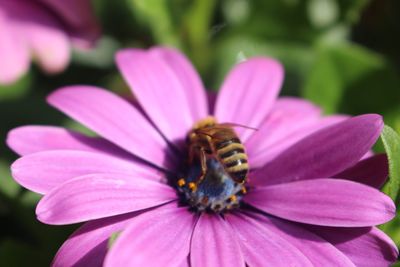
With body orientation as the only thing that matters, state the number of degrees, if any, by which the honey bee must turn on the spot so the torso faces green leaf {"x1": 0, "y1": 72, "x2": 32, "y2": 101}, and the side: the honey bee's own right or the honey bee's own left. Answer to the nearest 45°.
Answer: approximately 45° to the honey bee's own right

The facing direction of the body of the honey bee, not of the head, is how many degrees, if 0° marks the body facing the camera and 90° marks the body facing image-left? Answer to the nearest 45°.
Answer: approximately 90°

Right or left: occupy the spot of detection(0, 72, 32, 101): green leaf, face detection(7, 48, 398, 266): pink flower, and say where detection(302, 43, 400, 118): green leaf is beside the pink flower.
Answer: left
